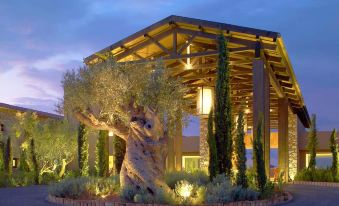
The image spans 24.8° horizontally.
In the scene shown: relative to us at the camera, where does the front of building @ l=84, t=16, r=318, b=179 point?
facing the viewer and to the left of the viewer

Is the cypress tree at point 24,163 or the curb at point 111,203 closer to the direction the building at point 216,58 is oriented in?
the curb

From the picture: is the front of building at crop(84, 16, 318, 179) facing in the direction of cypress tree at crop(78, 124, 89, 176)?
no

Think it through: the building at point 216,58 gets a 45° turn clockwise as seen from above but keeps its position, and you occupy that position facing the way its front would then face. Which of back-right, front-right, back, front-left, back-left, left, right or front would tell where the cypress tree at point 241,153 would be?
left

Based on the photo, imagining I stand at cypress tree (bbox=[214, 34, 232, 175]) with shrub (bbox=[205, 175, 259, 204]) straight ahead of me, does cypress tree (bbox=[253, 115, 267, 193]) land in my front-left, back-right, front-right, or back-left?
front-left

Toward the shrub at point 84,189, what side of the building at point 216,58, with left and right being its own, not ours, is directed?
front

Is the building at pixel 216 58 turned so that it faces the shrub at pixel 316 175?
no
